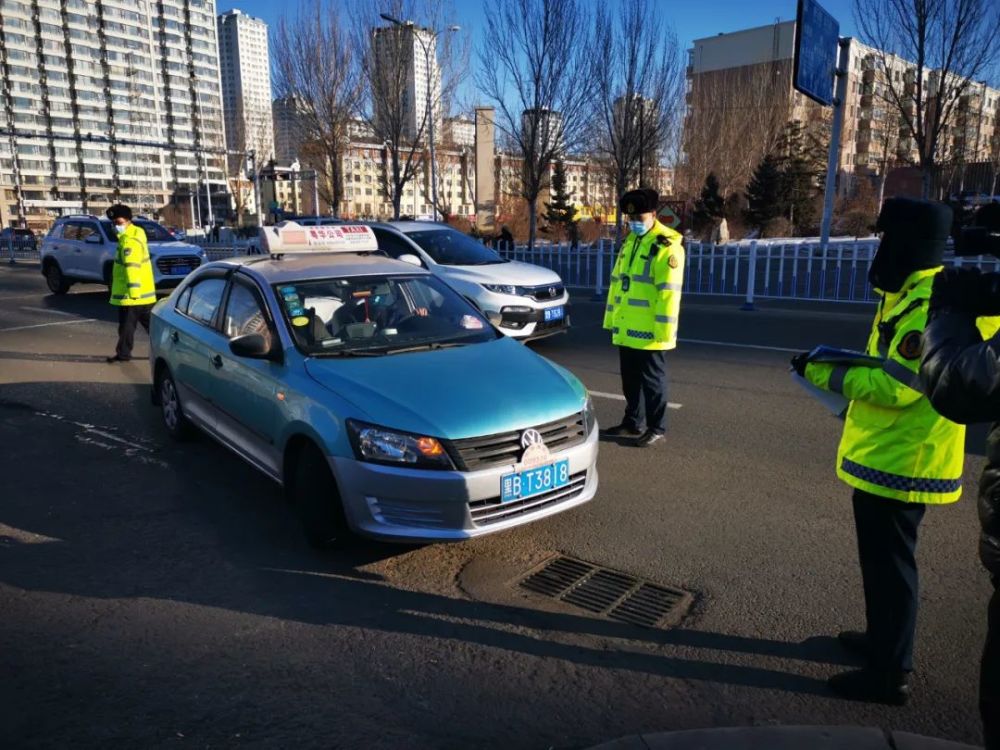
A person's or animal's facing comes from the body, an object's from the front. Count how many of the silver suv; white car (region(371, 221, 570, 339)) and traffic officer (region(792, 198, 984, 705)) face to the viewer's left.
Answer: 1

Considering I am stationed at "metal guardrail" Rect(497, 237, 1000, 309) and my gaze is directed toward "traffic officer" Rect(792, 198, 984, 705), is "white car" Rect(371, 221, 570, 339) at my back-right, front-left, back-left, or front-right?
front-right

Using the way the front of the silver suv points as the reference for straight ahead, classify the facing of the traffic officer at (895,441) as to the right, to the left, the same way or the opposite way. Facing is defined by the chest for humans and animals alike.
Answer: the opposite way

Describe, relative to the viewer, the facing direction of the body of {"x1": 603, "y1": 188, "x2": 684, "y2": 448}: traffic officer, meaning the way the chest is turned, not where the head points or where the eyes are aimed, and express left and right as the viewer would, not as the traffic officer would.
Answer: facing the viewer and to the left of the viewer

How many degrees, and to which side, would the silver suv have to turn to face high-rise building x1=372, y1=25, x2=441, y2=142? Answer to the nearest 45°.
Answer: approximately 90° to its left

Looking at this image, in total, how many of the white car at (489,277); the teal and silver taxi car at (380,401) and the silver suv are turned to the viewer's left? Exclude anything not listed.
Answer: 0

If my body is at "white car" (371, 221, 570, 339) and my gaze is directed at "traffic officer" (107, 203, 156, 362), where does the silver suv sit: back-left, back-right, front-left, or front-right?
front-right

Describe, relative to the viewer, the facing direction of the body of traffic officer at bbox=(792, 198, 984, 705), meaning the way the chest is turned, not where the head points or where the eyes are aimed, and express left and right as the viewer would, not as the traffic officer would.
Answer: facing to the left of the viewer

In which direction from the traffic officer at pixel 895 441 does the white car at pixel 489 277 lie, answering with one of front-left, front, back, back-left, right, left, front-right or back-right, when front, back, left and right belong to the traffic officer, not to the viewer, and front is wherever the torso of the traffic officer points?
front-right

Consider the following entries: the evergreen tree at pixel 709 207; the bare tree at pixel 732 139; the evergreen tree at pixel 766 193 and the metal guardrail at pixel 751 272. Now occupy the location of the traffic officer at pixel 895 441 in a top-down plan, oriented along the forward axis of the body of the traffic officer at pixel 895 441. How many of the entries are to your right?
4

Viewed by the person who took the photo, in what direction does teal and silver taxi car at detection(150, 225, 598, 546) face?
facing the viewer and to the right of the viewer

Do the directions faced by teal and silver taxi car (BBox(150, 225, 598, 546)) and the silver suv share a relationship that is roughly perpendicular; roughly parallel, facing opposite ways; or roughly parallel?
roughly parallel

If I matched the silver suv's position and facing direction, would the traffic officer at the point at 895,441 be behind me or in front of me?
in front

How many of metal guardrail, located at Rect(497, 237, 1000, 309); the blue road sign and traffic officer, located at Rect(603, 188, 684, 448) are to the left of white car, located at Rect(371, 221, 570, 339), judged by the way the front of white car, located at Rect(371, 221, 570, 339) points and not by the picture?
2

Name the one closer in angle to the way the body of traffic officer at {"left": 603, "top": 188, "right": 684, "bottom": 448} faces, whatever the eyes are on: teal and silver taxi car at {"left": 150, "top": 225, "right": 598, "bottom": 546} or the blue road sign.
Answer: the teal and silver taxi car

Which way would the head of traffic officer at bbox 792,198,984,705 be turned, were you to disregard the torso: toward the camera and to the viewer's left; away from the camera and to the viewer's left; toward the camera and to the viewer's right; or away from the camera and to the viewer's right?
away from the camera and to the viewer's left

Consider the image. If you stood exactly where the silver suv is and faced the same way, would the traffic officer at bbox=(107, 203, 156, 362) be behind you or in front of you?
in front

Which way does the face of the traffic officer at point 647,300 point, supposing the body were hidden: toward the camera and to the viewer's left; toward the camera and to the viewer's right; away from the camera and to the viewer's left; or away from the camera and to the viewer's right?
toward the camera and to the viewer's left

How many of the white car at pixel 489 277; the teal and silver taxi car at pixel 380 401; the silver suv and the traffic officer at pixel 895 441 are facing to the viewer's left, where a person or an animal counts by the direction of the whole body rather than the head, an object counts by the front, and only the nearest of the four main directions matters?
1
